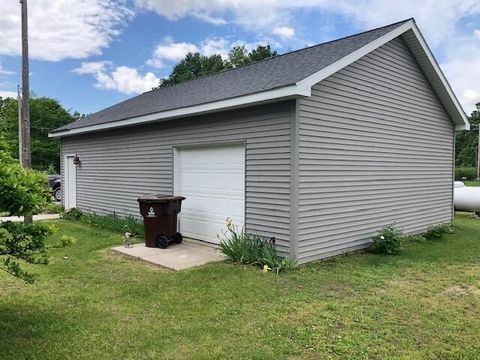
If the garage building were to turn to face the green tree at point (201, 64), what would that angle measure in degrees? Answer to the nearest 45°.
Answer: approximately 135° to its right

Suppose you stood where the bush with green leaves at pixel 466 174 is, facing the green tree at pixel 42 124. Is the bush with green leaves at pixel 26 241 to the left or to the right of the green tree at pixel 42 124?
left

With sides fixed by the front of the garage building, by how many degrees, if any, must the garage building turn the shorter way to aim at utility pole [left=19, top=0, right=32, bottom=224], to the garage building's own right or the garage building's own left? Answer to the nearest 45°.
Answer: approximately 45° to the garage building's own right

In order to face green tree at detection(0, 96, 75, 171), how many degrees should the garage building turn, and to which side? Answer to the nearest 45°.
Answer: approximately 90° to its right

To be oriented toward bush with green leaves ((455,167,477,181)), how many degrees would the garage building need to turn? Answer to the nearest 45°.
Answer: approximately 180°

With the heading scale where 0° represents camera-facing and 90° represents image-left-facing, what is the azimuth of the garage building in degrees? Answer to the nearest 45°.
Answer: approximately 45°

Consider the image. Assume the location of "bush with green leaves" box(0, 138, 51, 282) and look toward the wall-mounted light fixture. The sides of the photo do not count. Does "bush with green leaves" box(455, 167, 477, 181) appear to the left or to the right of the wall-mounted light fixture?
right
